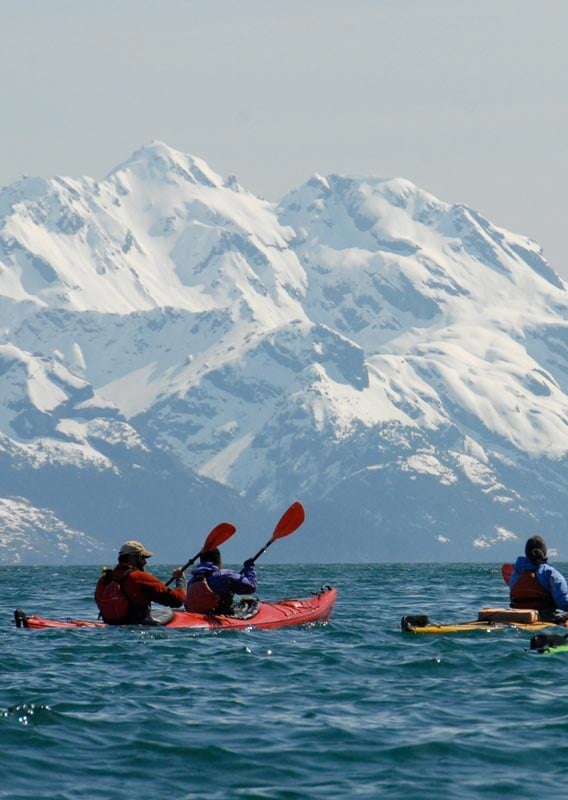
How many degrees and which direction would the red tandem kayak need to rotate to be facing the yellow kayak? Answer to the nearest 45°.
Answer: approximately 45° to its right

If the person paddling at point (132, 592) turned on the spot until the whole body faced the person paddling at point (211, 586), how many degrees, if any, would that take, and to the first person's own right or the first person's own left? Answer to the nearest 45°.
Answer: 0° — they already face them

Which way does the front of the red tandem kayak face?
to the viewer's right

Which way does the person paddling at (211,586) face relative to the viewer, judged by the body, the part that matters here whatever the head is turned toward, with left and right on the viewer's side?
facing away from the viewer and to the right of the viewer

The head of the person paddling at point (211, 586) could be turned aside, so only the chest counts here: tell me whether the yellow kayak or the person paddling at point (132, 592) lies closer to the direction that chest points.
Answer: the yellow kayak

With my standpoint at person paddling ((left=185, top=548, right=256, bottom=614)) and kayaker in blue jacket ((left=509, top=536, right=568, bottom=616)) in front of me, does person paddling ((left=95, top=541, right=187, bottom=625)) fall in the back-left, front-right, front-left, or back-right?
back-right

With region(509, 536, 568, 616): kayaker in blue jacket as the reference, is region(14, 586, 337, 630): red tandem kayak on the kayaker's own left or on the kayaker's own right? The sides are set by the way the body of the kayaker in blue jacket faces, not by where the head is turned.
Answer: on the kayaker's own left

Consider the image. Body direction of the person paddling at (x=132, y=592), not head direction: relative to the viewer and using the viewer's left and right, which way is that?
facing away from the viewer and to the right of the viewer

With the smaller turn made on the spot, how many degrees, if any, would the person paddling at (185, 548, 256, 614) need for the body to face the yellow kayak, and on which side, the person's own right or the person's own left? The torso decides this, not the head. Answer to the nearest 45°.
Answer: approximately 45° to the person's own right

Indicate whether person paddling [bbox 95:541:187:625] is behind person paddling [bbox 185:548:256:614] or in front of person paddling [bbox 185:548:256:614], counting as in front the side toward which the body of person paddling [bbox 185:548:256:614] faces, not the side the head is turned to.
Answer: behind

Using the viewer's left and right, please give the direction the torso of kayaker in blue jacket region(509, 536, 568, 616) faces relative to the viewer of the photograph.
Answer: facing away from the viewer and to the right of the viewer
